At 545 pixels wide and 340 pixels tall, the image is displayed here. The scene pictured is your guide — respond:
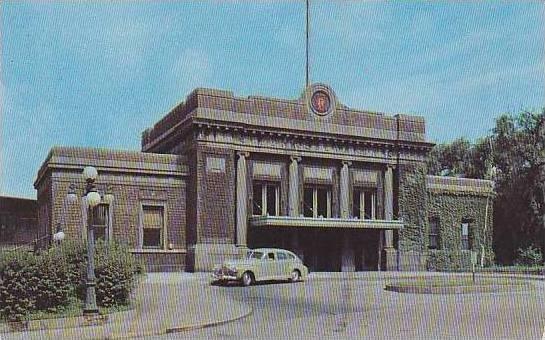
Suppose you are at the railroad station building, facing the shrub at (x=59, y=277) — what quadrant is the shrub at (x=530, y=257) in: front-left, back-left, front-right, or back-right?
back-left

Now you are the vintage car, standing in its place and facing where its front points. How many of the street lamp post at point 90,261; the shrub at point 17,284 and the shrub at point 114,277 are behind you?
0

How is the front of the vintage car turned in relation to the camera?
facing the viewer and to the left of the viewer

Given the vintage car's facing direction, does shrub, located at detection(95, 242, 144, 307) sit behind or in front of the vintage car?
in front

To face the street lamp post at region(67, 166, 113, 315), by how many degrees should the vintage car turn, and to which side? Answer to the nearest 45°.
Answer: approximately 45° to its left

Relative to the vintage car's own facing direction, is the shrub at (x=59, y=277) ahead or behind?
ahead

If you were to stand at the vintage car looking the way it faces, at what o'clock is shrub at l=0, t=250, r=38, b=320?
The shrub is roughly at 11 o'clock from the vintage car.
